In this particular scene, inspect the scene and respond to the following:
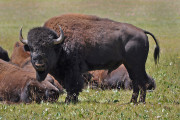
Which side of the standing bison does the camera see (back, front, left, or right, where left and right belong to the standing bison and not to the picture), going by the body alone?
left

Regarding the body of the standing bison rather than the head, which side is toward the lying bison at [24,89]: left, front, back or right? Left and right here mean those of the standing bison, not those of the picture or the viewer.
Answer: front
